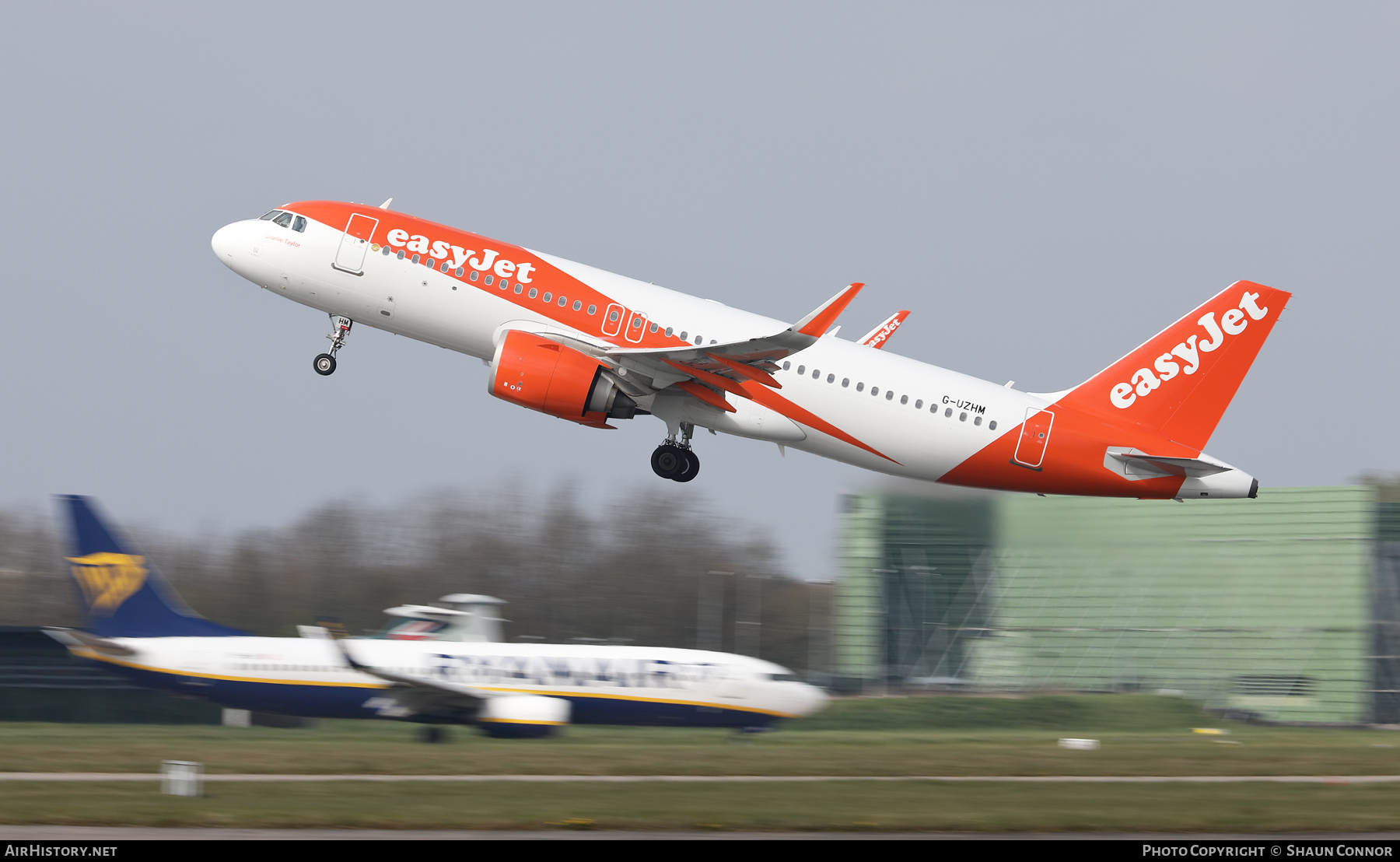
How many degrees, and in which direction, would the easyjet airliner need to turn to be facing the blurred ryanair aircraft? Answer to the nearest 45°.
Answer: approximately 45° to its right

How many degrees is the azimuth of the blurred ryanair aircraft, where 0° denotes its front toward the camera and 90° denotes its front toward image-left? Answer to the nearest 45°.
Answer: approximately 270°

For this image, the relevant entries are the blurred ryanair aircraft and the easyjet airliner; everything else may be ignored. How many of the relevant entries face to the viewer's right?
1

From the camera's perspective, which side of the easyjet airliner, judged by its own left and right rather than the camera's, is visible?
left

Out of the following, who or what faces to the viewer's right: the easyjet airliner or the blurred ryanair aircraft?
the blurred ryanair aircraft

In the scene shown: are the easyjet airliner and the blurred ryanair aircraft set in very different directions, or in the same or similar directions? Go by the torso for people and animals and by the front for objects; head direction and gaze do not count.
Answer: very different directions
